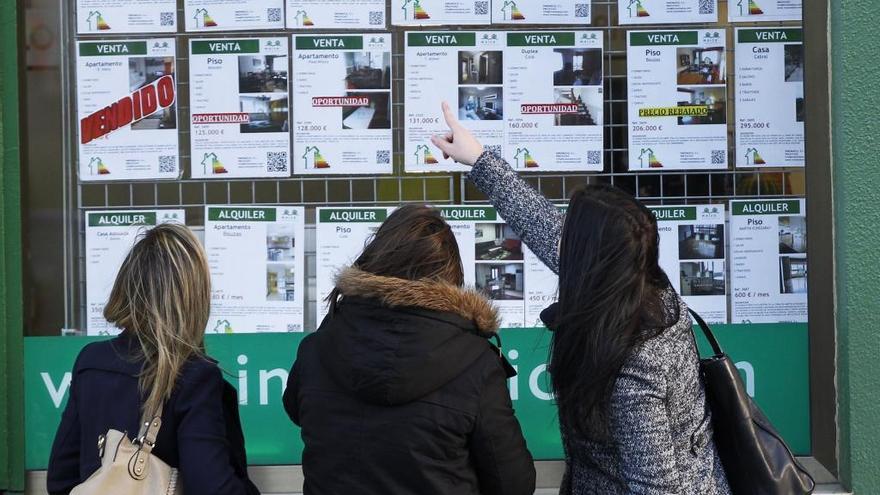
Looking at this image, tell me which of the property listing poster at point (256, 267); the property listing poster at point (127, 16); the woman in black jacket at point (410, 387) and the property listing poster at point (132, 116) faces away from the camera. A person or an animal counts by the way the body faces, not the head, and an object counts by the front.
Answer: the woman in black jacket

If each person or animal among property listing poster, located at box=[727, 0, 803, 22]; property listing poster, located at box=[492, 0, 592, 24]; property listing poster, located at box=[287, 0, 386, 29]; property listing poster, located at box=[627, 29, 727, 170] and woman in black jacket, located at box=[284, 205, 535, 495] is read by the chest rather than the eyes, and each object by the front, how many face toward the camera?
4

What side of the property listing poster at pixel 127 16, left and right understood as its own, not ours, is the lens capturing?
front

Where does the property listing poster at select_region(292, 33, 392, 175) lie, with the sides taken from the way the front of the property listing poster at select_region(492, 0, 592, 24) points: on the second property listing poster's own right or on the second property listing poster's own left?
on the second property listing poster's own right

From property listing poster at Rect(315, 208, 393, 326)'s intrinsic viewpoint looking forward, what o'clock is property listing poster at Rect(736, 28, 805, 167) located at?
property listing poster at Rect(736, 28, 805, 167) is roughly at 9 o'clock from property listing poster at Rect(315, 208, 393, 326).

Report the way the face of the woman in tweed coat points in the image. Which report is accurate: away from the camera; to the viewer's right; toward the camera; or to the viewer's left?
away from the camera

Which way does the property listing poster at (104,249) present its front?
toward the camera

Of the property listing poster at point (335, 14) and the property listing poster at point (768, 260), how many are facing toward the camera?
2

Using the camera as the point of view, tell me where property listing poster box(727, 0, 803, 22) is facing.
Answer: facing the viewer

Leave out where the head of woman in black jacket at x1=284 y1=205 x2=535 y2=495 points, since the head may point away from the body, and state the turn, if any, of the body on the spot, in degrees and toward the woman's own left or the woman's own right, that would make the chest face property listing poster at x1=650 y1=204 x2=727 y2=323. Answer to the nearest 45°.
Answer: approximately 45° to the woman's own right

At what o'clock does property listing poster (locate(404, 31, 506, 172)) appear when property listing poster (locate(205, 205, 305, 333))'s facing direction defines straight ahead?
property listing poster (locate(404, 31, 506, 172)) is roughly at 9 o'clock from property listing poster (locate(205, 205, 305, 333)).

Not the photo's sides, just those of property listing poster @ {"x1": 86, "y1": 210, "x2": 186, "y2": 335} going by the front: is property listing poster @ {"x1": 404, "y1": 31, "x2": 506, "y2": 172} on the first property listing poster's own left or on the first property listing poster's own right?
on the first property listing poster's own left

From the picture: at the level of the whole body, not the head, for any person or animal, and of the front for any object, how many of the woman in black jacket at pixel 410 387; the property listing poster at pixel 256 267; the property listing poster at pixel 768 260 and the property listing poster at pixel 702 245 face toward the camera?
3

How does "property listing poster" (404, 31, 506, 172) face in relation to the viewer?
toward the camera
